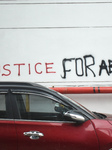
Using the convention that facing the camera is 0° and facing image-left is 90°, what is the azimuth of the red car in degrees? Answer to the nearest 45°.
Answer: approximately 270°
